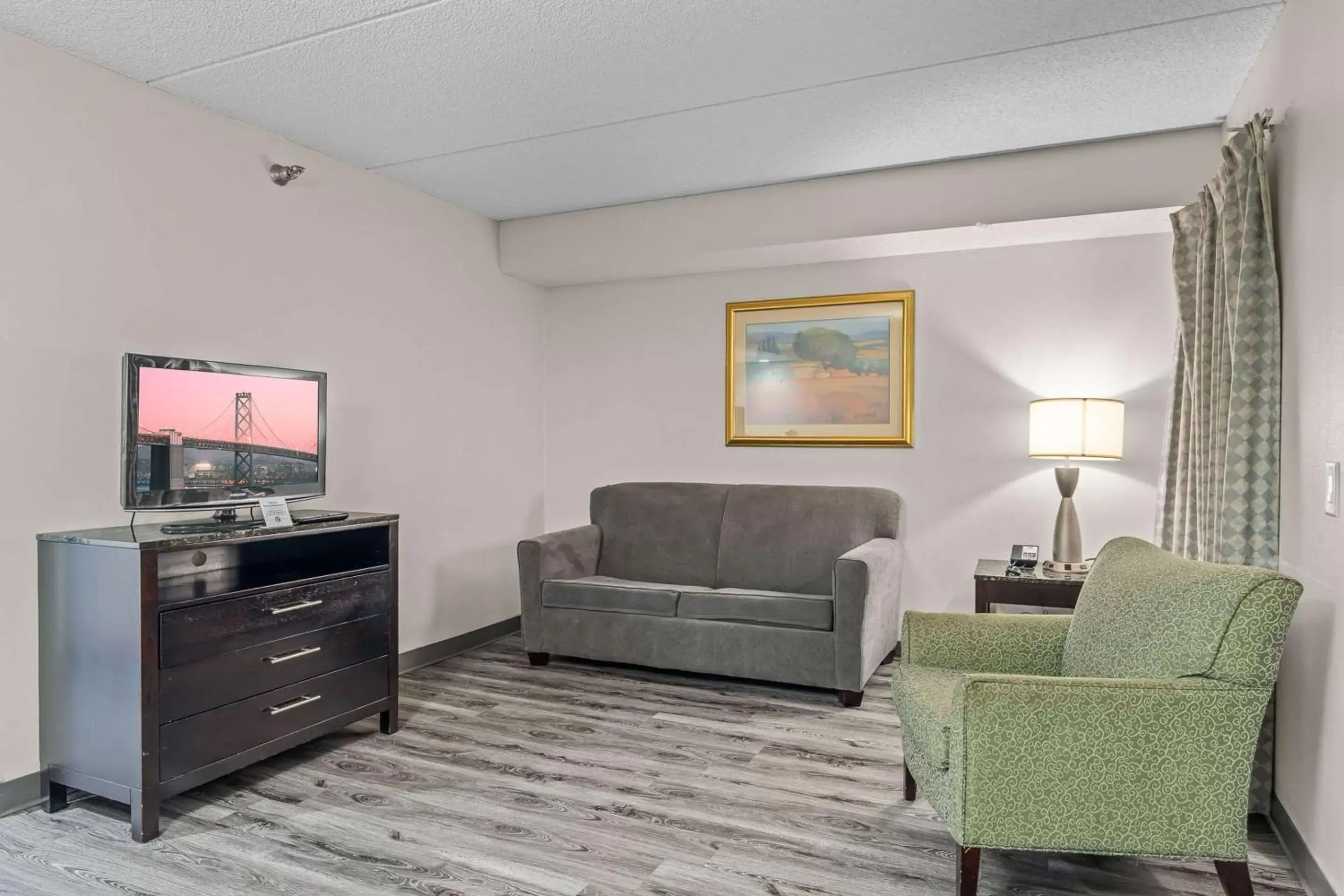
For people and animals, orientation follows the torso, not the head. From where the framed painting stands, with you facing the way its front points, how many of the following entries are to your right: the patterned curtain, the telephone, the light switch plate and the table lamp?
0

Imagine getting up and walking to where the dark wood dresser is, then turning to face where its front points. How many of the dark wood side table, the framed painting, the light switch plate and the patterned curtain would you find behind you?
0

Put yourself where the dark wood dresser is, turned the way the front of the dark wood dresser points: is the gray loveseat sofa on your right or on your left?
on your left

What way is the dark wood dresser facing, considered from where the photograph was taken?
facing the viewer and to the right of the viewer

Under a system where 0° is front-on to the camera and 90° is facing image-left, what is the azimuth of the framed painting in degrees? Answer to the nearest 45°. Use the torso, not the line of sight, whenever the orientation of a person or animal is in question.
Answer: approximately 45°

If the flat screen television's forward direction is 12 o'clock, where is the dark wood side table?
The dark wood side table is roughly at 11 o'clock from the flat screen television.

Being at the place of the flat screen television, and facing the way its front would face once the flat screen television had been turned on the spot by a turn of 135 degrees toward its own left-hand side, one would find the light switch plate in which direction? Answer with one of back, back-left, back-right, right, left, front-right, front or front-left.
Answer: back-right

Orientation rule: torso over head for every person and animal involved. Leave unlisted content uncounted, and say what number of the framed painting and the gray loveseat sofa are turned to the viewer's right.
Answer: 0

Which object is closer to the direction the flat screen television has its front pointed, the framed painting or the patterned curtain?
the patterned curtain

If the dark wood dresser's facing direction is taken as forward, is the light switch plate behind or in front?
in front

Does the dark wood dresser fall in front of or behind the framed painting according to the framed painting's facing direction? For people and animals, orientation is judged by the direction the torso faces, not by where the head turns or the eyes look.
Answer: in front

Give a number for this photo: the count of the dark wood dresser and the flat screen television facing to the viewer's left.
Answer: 0

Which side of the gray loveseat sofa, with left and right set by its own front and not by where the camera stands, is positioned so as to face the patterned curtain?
left

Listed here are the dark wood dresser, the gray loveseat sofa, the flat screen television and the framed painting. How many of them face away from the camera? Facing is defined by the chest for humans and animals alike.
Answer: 0

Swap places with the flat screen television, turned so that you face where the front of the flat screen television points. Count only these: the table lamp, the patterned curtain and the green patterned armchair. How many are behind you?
0

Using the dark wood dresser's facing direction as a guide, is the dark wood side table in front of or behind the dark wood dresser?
in front

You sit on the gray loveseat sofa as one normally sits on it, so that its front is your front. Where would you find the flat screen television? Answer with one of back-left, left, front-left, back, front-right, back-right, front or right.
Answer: front

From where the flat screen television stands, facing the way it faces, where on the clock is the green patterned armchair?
The green patterned armchair is roughly at 12 o'clock from the flat screen television.
